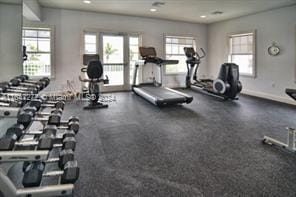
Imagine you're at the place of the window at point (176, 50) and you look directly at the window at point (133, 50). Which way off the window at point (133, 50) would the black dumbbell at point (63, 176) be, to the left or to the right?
left

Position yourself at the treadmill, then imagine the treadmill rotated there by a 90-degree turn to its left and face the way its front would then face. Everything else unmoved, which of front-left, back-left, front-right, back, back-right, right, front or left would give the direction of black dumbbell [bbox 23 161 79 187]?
front-left

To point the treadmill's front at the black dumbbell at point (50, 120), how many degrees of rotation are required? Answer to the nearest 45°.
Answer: approximately 135° to its left

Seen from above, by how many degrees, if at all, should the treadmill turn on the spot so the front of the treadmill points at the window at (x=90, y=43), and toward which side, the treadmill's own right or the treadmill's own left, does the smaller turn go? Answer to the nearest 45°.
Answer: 0° — it already faces it

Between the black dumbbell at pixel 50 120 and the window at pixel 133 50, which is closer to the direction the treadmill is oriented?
the window

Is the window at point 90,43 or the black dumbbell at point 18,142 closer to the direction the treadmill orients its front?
the window

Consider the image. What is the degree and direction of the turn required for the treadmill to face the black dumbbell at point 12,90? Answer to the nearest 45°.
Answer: approximately 135° to its left

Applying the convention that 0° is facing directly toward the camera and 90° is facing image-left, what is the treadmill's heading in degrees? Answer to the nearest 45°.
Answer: approximately 135°

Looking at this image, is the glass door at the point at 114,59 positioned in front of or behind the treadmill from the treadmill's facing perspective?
in front

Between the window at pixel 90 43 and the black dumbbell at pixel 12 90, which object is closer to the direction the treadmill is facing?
the window

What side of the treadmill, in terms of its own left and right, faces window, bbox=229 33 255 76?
right

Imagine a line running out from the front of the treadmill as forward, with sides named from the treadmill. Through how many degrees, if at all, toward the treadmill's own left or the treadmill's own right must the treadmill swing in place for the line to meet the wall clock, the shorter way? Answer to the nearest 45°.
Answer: approximately 135° to the treadmill's own right

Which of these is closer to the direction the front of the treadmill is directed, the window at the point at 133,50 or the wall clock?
the window
